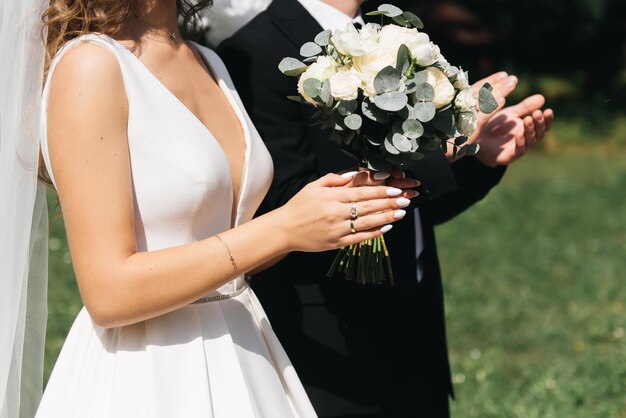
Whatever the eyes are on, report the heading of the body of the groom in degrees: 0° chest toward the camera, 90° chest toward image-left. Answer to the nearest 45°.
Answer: approximately 315°

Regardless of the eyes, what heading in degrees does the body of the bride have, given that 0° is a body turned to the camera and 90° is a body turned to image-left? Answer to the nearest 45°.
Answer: approximately 315°
